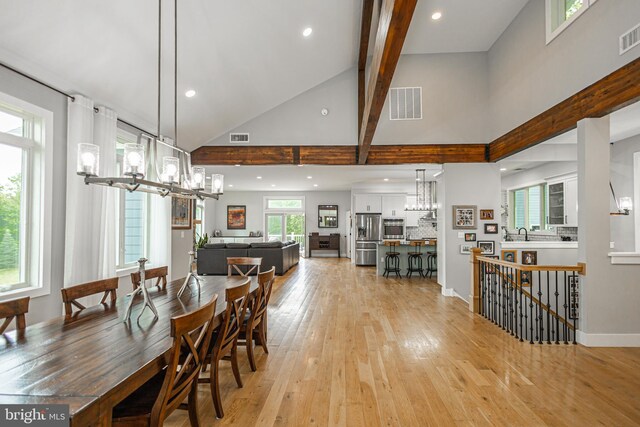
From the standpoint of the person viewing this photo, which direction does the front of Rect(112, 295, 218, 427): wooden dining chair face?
facing away from the viewer and to the left of the viewer

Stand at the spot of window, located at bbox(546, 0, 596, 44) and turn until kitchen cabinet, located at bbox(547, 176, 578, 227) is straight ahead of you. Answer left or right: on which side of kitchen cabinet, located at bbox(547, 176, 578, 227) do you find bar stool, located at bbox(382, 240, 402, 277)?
left

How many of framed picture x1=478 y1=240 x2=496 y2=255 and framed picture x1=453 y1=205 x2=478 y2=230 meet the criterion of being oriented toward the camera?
2

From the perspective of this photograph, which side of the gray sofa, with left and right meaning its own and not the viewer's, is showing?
back

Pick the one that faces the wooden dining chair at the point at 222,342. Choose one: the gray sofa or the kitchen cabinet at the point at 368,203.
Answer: the kitchen cabinet

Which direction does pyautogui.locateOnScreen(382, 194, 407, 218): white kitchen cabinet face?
toward the camera

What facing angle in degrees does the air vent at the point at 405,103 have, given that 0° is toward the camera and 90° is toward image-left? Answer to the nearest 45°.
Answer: approximately 0°

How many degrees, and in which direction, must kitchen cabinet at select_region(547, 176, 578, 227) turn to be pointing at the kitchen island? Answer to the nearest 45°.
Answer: approximately 45° to its right

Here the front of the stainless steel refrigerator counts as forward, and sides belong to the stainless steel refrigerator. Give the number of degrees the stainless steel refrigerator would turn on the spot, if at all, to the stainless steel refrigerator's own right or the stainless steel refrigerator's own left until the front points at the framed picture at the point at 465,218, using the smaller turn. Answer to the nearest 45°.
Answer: approximately 45° to the stainless steel refrigerator's own left

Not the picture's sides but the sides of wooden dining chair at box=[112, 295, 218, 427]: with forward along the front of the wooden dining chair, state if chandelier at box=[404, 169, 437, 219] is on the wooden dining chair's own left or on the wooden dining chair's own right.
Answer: on the wooden dining chair's own right

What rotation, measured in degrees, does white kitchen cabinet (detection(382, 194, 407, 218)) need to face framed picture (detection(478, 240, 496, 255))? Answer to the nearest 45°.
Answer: approximately 45° to its left

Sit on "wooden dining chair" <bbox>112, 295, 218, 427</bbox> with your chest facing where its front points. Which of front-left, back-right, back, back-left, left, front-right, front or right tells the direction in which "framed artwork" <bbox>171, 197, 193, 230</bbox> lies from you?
front-right

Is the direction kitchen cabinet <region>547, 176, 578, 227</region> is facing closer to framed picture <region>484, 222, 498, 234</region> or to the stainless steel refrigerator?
the framed picture

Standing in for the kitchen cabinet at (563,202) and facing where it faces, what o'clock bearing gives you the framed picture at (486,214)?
The framed picture is roughly at 12 o'clock from the kitchen cabinet.

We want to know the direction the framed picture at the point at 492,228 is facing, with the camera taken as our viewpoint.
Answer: facing the viewer

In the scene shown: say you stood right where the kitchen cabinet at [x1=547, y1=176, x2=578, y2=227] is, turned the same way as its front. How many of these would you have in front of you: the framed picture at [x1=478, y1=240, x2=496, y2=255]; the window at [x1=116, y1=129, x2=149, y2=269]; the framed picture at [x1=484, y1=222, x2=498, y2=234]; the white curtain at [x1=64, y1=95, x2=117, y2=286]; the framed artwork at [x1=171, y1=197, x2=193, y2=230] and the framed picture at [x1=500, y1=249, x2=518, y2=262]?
6
